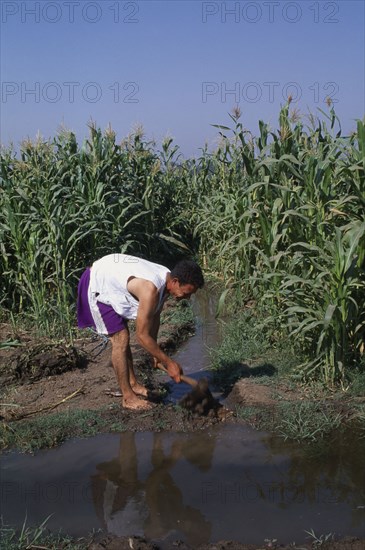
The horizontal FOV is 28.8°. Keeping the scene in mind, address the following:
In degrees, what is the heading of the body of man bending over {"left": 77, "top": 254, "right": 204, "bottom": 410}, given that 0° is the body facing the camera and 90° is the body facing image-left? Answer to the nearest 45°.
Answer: approximately 270°
